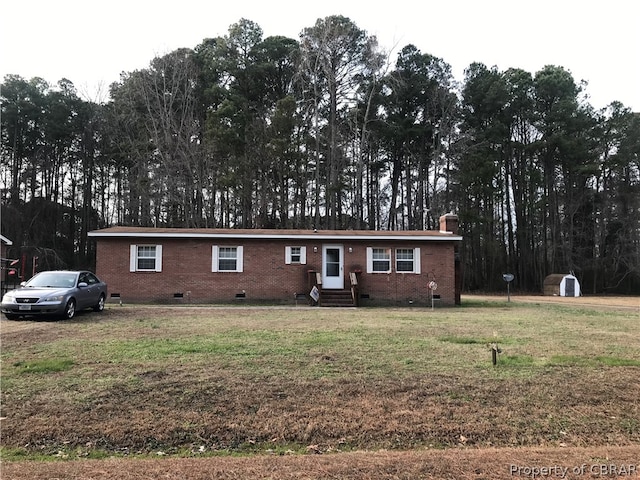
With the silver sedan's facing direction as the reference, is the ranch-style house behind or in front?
behind

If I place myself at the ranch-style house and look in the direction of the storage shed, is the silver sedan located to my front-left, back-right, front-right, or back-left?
back-right

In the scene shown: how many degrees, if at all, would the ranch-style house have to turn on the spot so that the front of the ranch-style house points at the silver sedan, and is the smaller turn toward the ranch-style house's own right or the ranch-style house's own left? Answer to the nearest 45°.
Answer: approximately 45° to the ranch-style house's own right

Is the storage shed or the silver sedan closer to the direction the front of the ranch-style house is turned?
the silver sedan

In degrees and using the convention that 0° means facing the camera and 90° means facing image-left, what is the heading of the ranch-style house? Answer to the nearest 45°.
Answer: approximately 0°

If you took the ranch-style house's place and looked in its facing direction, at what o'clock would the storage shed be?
The storage shed is roughly at 8 o'clock from the ranch-style house.

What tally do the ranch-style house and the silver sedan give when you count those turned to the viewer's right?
0

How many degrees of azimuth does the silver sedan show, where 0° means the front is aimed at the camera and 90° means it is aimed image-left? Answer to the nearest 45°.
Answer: approximately 45°

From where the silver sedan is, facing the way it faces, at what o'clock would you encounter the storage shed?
The storage shed is roughly at 7 o'clock from the silver sedan.
